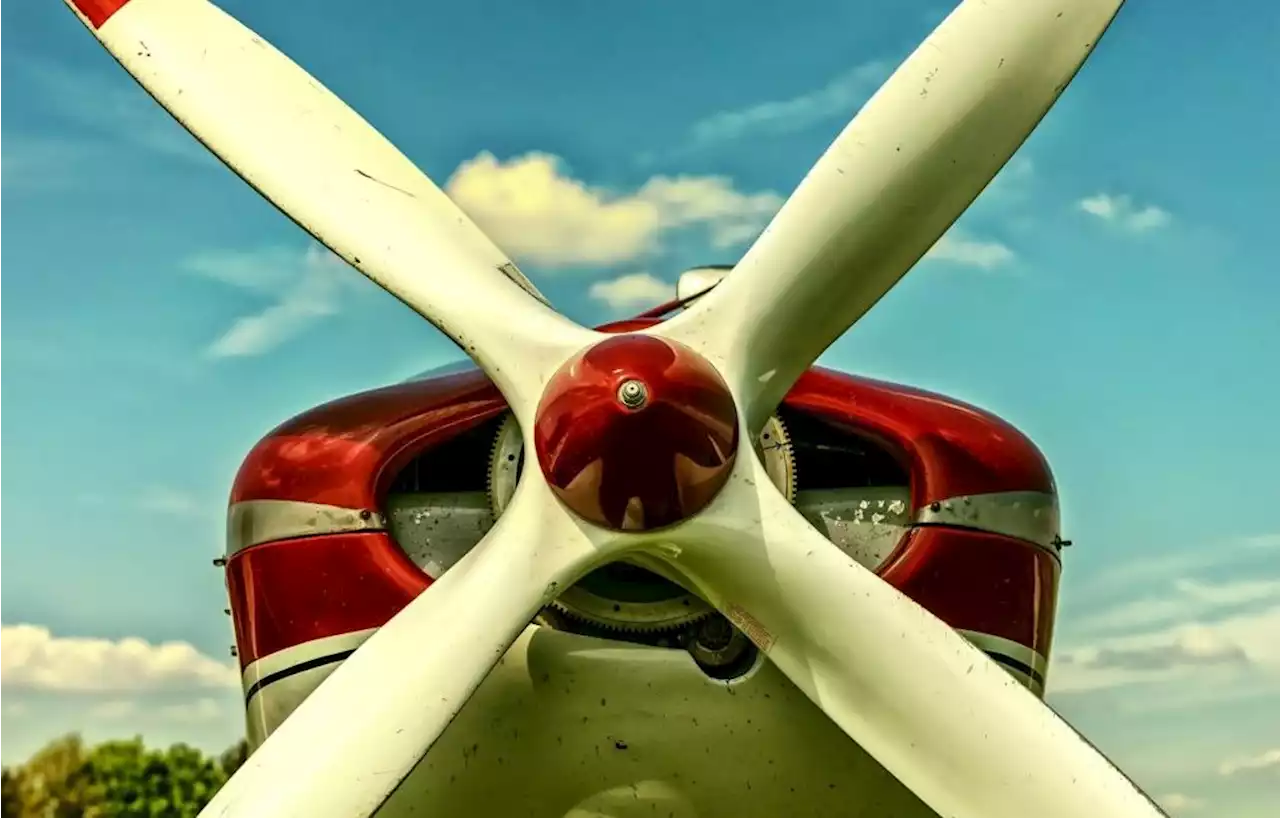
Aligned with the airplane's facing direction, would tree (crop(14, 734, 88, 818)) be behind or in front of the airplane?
behind

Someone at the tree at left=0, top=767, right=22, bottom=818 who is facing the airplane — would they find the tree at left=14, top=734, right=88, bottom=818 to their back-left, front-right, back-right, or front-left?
front-left

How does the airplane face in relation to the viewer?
toward the camera

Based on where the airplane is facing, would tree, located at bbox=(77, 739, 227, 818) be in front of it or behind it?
behind

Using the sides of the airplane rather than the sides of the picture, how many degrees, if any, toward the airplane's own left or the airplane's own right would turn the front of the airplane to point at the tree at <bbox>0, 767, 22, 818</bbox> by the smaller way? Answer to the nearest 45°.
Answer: approximately 135° to the airplane's own right

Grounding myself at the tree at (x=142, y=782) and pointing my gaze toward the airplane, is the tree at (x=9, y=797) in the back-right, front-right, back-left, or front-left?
back-right

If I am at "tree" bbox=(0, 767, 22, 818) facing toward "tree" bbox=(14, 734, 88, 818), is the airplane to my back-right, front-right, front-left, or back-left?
front-right

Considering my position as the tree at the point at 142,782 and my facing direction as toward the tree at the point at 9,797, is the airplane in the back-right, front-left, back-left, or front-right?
back-left

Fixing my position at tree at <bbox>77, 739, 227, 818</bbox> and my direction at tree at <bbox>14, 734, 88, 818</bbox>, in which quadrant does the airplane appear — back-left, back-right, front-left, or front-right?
back-left
